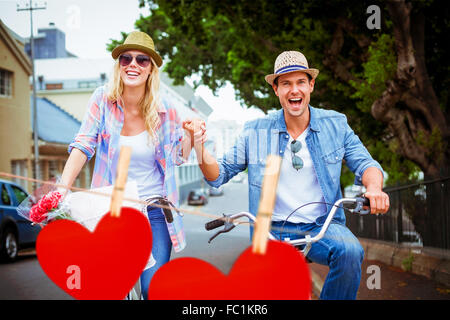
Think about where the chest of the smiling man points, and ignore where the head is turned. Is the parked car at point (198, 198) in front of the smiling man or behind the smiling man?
behind

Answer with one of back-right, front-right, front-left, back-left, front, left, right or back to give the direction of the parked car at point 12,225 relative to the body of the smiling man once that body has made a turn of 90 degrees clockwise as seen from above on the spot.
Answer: front-right

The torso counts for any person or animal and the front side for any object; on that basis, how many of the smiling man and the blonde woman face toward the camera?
2

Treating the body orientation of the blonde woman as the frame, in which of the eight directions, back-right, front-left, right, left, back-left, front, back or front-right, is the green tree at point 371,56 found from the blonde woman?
back-left

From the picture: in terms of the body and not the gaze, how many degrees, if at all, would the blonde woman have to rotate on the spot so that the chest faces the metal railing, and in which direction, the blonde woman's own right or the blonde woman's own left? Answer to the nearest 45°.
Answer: approximately 135° to the blonde woman's own left

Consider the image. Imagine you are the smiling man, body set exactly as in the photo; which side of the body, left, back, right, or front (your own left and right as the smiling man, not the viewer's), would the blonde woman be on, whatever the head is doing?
right

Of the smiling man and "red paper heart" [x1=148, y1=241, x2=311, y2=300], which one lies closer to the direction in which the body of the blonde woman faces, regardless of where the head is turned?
the red paper heart

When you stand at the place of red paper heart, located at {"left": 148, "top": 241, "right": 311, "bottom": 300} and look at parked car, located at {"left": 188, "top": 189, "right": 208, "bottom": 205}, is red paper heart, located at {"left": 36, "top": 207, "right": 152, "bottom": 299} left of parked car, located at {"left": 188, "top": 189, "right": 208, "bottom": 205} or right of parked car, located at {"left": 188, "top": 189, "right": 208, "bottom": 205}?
left

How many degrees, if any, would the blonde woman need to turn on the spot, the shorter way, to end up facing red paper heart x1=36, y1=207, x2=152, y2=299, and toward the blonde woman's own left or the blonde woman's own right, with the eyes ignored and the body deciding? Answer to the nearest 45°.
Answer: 0° — they already face it

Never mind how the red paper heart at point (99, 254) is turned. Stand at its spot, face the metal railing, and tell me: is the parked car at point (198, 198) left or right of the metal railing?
left
